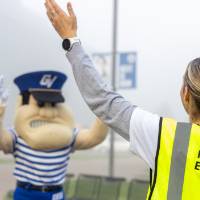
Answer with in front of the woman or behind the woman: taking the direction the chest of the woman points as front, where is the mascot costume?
in front

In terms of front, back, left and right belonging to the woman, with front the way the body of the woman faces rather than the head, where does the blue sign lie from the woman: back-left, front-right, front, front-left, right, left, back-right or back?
front

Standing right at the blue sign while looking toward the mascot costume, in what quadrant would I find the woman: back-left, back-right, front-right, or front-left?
front-left

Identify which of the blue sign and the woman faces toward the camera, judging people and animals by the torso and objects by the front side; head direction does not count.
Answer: the blue sign

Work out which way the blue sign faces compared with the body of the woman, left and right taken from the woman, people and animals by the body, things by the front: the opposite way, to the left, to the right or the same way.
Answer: the opposite way

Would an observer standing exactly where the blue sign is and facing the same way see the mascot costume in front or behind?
in front

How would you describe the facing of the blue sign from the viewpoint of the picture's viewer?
facing the viewer

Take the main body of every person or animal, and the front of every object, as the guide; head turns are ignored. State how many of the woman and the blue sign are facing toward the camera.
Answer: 1

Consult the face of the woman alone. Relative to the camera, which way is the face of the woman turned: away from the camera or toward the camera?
away from the camera

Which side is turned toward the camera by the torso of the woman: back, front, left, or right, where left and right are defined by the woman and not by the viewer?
back

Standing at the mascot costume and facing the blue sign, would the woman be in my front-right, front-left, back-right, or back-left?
back-right

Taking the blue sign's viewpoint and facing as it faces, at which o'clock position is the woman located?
The woman is roughly at 12 o'clock from the blue sign.
